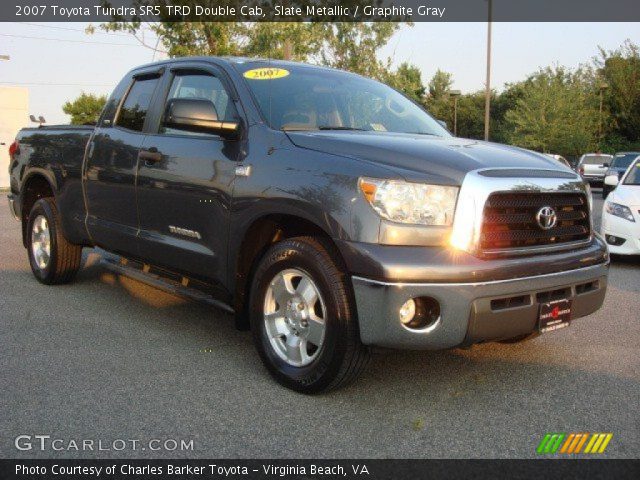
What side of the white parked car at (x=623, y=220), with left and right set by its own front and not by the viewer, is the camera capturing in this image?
front

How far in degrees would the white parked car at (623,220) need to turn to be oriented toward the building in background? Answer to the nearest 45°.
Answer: approximately 135° to its right

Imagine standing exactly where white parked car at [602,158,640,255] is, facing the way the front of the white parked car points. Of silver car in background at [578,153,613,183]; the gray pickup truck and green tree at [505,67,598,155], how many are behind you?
2

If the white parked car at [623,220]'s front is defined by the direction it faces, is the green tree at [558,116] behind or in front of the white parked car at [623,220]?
behind

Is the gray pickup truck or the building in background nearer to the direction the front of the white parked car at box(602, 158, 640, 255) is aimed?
the gray pickup truck

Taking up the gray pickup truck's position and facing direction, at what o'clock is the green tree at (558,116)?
The green tree is roughly at 8 o'clock from the gray pickup truck.

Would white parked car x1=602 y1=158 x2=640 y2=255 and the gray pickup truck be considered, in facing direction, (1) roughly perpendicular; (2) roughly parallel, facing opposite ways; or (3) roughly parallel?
roughly perpendicular

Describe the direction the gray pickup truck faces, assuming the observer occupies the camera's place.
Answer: facing the viewer and to the right of the viewer

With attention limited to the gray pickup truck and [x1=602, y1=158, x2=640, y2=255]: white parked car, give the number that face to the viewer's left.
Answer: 0

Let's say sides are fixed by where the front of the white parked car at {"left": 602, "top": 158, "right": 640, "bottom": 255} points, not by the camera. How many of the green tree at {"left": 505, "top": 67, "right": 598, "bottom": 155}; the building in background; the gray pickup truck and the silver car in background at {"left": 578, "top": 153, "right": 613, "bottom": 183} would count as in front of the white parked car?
1

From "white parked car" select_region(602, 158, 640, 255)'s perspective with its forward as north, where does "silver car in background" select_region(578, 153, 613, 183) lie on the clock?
The silver car in background is roughly at 6 o'clock from the white parked car.
